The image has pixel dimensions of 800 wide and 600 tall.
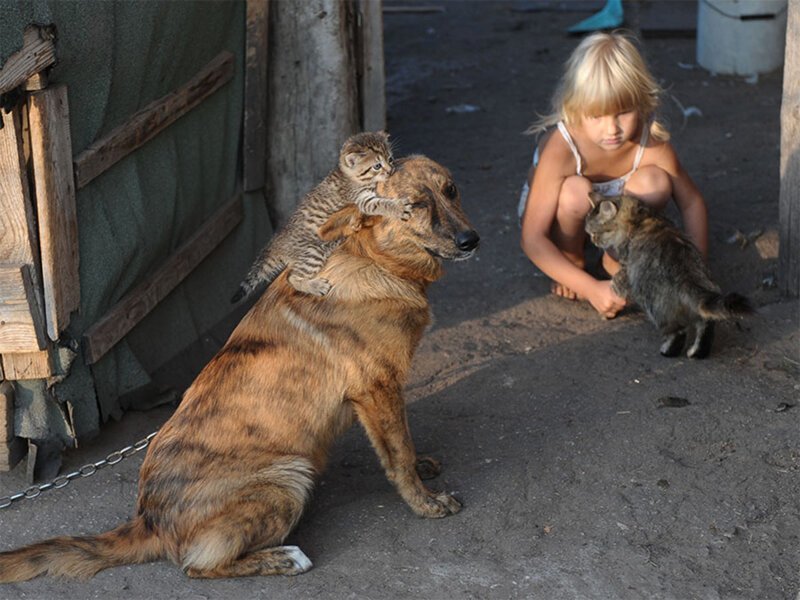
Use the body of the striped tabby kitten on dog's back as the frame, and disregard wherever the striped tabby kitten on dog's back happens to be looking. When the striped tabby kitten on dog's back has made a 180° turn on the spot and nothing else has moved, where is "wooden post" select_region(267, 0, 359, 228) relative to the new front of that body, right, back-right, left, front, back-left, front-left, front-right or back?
right

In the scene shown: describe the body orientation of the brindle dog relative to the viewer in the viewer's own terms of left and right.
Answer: facing to the right of the viewer

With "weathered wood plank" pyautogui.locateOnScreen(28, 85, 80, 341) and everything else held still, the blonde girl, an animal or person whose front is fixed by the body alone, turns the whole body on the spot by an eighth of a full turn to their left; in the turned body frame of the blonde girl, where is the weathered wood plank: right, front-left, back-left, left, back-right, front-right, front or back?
right

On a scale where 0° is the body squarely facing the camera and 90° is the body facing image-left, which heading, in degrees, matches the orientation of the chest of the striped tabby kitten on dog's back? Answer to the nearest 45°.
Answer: approximately 270°

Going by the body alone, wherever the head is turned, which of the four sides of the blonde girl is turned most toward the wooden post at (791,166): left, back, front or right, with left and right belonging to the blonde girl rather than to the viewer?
left

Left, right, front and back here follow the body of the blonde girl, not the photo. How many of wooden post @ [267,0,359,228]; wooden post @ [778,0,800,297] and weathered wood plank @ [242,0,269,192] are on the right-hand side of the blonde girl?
2

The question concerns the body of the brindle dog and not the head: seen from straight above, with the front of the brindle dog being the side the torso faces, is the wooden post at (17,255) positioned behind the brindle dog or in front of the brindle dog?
behind

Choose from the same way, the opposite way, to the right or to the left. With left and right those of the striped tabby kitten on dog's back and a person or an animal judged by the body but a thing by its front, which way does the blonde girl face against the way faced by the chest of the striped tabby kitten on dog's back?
to the right

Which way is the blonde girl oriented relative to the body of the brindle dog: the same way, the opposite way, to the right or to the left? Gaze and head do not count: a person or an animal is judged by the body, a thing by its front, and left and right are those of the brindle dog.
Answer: to the right

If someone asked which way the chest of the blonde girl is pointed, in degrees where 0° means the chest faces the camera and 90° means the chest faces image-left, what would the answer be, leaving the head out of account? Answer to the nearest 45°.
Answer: approximately 0°

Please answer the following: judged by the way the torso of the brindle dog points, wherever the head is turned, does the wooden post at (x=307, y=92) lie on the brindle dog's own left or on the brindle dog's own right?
on the brindle dog's own left

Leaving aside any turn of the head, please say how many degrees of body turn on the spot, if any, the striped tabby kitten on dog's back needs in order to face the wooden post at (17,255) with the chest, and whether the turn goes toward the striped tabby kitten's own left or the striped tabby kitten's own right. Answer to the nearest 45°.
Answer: approximately 180°

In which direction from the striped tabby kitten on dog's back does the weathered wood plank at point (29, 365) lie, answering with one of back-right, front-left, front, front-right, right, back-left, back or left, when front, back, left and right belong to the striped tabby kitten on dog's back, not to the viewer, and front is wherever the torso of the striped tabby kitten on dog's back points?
back

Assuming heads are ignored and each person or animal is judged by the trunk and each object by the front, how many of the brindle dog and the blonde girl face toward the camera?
1

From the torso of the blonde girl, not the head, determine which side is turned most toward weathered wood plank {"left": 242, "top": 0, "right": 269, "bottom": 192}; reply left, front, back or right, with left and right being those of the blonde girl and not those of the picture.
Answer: right
